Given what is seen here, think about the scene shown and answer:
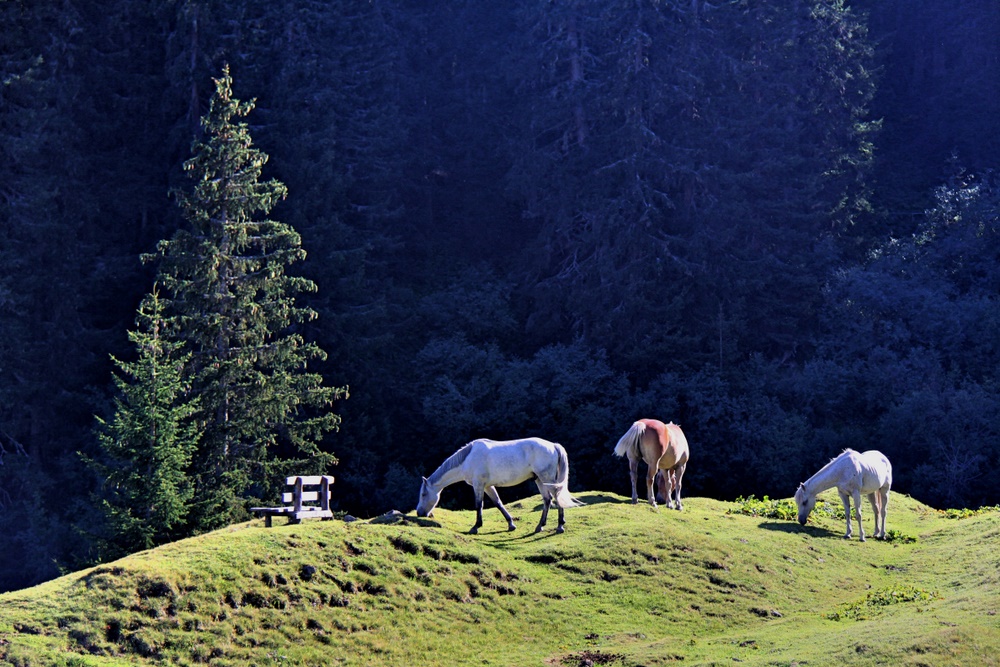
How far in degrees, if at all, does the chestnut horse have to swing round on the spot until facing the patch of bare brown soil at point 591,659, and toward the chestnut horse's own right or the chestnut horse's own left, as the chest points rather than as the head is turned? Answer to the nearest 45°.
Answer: approximately 135° to the chestnut horse's own right

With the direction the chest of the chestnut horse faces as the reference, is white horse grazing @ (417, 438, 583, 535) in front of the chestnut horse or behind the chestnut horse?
behind

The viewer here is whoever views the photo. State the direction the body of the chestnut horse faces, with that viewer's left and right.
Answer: facing away from the viewer and to the right of the viewer

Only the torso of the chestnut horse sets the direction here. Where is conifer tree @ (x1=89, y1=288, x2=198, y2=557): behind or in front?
behind

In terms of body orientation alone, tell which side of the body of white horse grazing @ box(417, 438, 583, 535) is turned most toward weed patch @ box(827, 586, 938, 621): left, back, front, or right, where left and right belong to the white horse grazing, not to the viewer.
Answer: back

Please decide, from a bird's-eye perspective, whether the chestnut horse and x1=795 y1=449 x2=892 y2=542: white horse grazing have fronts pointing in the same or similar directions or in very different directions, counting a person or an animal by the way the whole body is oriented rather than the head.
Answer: very different directions

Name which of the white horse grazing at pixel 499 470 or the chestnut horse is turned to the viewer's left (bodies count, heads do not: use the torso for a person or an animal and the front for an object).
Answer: the white horse grazing

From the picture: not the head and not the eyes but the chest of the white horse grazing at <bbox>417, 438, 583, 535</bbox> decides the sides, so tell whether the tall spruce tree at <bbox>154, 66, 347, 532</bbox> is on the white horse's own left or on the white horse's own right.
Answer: on the white horse's own right

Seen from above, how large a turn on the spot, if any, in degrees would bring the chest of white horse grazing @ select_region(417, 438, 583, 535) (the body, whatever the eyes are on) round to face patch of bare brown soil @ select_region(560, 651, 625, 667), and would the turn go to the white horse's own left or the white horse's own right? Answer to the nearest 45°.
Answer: approximately 90° to the white horse's own left

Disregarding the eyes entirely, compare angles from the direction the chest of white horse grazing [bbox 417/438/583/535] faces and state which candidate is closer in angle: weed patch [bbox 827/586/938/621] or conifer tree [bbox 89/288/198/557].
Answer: the conifer tree

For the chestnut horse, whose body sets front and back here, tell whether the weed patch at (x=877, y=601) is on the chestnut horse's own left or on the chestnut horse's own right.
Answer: on the chestnut horse's own right

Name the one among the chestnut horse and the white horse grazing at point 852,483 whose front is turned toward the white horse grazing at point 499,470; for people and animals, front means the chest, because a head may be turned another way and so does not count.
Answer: the white horse grazing at point 852,483

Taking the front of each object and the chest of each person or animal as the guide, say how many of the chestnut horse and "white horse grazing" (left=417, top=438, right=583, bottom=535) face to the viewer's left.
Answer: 1

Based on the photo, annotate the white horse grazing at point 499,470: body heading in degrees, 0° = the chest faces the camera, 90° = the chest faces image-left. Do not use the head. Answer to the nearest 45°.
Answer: approximately 90°
